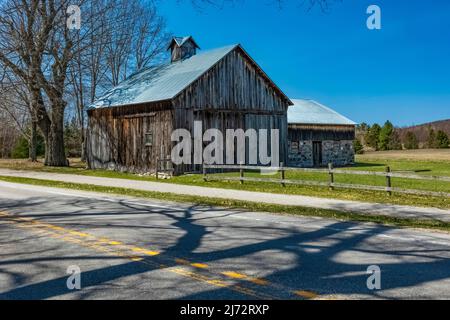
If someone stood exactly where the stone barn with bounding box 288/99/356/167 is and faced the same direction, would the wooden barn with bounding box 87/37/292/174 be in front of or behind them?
in front

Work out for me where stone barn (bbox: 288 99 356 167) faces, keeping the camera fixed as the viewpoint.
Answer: facing the viewer
